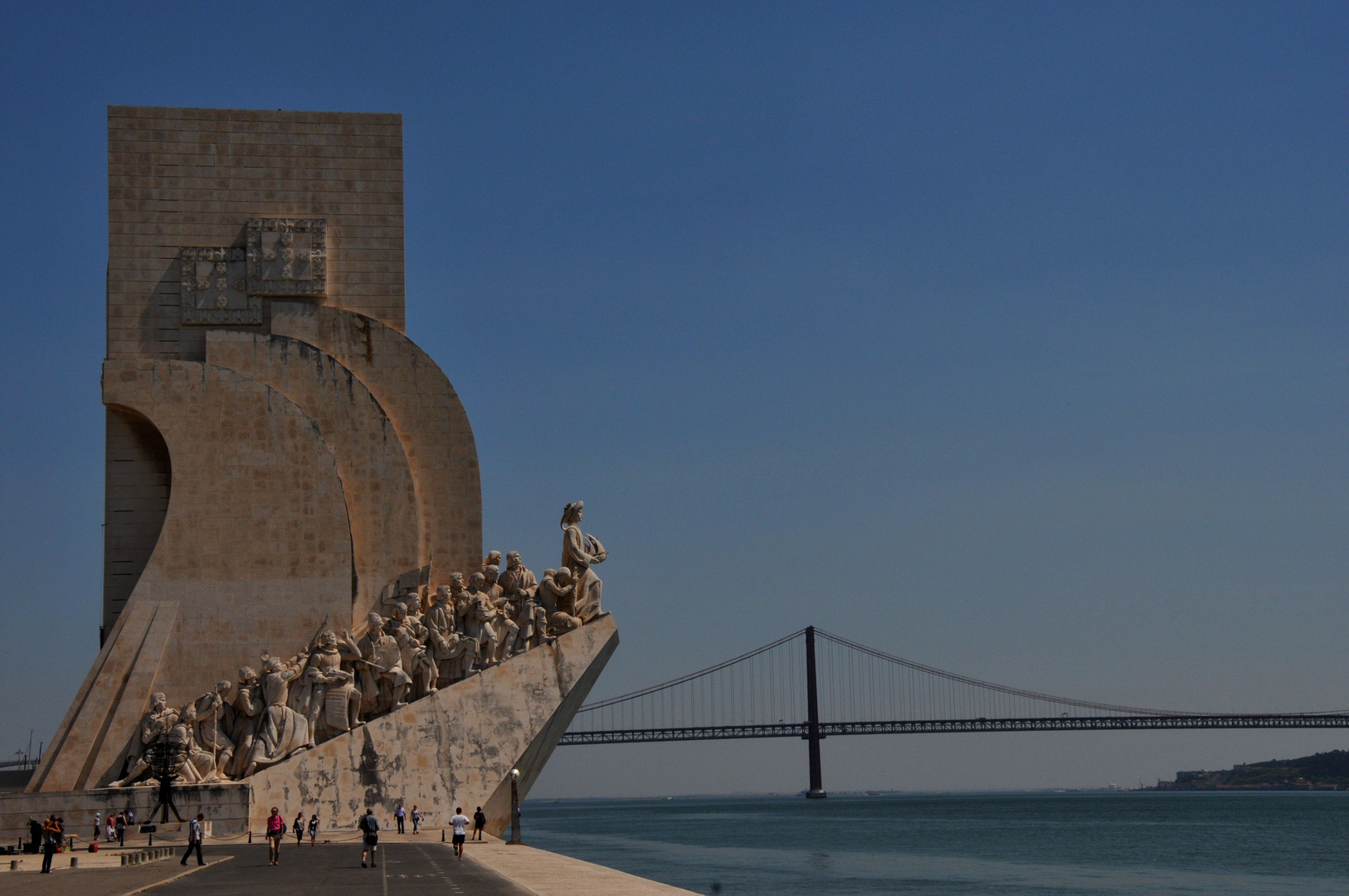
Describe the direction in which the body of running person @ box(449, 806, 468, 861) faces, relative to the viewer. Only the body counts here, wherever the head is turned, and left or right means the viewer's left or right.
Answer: facing away from the viewer

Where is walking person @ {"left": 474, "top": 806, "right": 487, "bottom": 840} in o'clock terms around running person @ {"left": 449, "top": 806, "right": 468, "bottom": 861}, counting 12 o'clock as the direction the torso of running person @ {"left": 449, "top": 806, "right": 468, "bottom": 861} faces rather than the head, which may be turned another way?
walking person @ {"left": 474, "top": 806, "right": 487, "bottom": 840} is roughly at 12 o'clock from running person @ {"left": 449, "top": 806, "right": 468, "bottom": 861}.

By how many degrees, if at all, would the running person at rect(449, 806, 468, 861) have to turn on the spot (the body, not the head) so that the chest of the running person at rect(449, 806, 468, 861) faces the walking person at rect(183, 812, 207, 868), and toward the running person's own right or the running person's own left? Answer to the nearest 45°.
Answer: approximately 90° to the running person's own left
